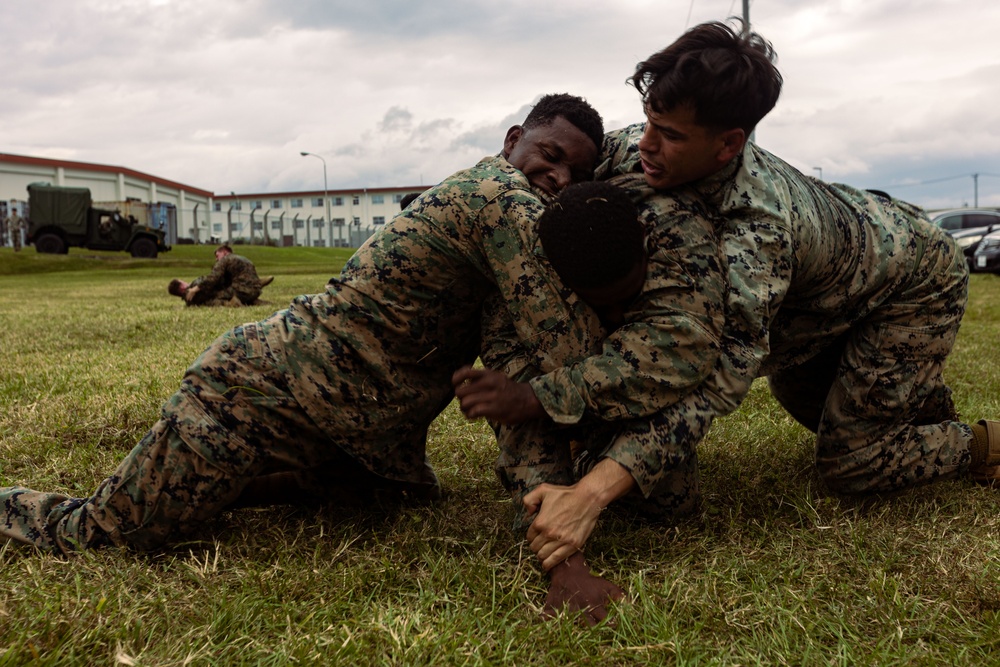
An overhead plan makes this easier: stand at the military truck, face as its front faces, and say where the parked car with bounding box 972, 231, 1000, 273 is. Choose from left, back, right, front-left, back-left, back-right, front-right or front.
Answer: front-right

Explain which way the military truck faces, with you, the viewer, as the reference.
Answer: facing to the right of the viewer

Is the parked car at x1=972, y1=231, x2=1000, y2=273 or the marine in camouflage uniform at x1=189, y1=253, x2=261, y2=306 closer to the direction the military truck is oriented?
the parked car

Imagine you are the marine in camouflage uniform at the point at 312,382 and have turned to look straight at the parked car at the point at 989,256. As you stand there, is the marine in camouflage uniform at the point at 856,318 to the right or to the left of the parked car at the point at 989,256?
right

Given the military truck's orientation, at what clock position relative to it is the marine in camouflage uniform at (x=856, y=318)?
The marine in camouflage uniform is roughly at 3 o'clock from the military truck.

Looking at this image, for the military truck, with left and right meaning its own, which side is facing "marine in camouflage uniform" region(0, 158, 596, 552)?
right

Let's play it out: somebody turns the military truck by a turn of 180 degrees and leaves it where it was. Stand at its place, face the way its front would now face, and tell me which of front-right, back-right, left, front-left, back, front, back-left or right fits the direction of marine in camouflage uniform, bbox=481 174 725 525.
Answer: left

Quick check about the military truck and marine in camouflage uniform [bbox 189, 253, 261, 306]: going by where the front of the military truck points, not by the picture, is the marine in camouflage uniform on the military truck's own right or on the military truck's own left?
on the military truck's own right
